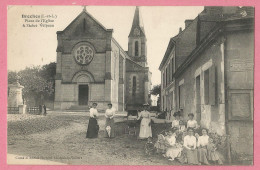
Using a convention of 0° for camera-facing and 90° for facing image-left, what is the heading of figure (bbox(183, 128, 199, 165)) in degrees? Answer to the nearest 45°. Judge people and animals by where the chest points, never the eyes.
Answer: approximately 0°

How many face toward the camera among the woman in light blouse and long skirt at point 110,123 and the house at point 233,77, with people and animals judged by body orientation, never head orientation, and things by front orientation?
1

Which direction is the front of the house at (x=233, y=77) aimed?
to the viewer's left

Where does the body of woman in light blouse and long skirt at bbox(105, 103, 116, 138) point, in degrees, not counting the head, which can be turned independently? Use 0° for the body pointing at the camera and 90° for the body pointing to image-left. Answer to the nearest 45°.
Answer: approximately 0°

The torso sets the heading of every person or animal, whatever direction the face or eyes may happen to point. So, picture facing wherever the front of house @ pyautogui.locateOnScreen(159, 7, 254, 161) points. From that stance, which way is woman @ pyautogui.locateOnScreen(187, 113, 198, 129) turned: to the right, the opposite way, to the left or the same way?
to the left
